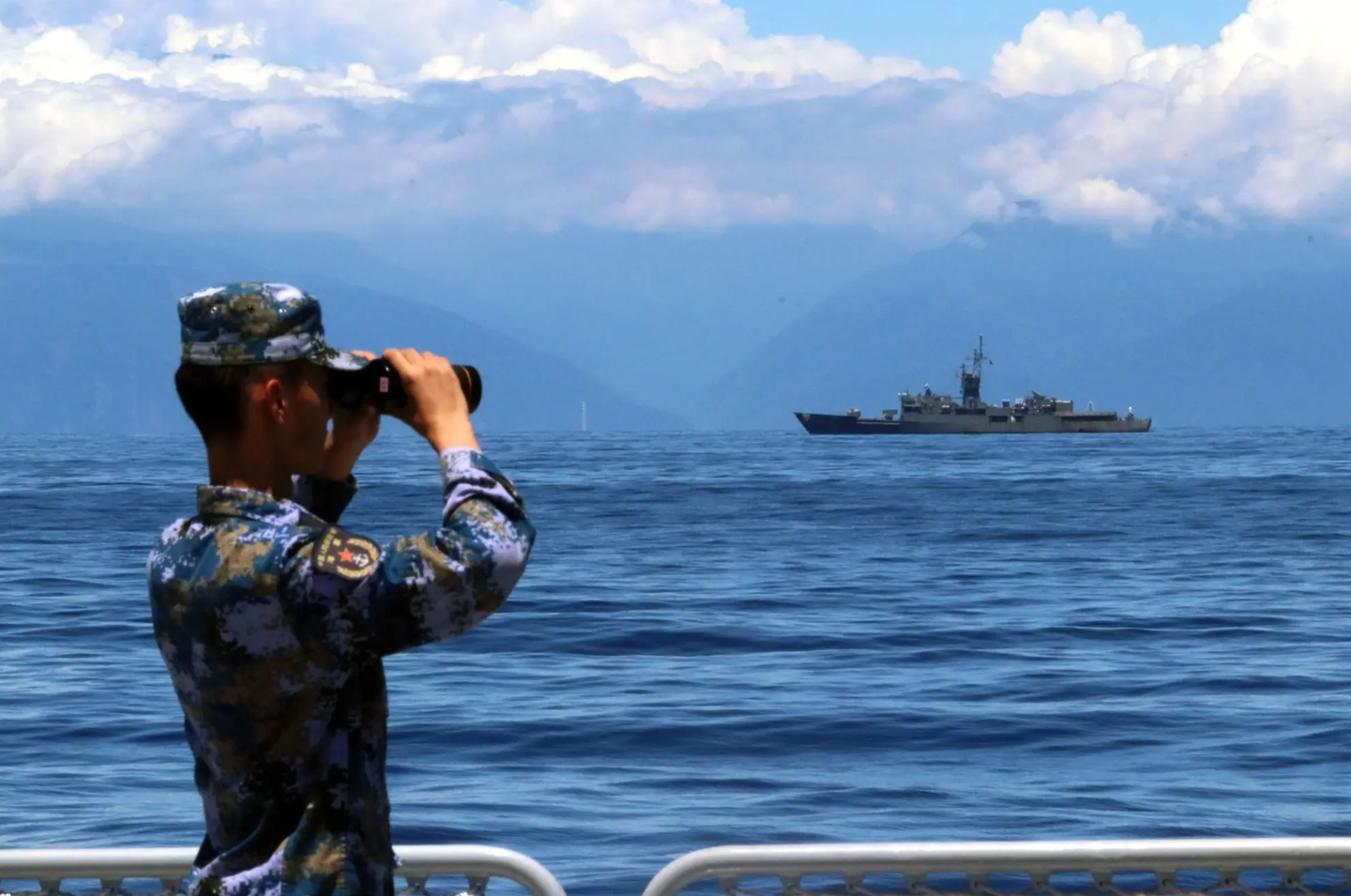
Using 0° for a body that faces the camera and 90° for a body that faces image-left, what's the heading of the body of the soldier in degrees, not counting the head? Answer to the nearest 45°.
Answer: approximately 225°

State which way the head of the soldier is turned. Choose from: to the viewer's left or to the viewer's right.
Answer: to the viewer's right

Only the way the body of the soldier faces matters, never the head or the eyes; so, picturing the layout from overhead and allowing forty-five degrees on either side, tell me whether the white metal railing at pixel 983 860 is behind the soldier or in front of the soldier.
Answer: in front
